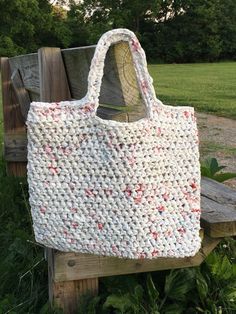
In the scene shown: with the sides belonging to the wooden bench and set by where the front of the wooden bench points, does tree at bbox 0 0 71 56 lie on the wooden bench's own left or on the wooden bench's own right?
on the wooden bench's own left
